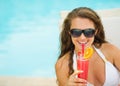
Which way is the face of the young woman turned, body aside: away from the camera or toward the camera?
toward the camera

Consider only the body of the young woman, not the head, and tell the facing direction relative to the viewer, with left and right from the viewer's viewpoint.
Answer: facing the viewer
